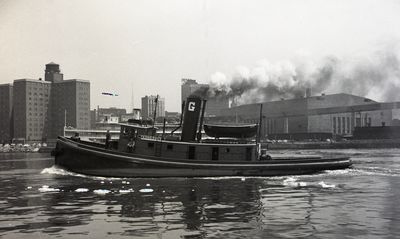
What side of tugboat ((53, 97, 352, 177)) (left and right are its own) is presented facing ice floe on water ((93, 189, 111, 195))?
left

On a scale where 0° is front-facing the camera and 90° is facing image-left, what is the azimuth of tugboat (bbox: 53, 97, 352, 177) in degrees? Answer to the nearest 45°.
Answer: approximately 90°
